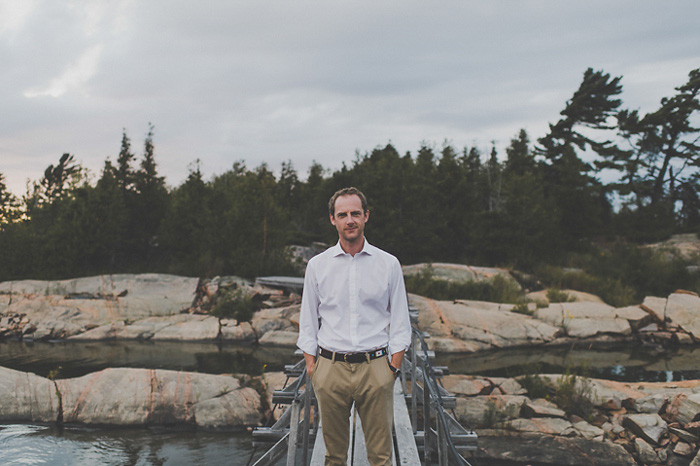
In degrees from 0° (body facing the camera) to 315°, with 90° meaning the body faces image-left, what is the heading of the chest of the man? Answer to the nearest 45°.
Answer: approximately 0°

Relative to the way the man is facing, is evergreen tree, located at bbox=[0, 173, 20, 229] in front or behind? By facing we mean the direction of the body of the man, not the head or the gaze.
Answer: behind

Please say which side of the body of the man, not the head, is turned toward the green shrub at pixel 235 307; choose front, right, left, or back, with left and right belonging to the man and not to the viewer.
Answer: back

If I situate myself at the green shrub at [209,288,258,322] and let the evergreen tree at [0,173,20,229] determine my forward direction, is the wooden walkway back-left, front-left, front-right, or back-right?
back-left

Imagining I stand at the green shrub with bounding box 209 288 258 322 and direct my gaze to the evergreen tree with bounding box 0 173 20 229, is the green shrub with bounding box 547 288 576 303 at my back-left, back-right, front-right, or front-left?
back-right
